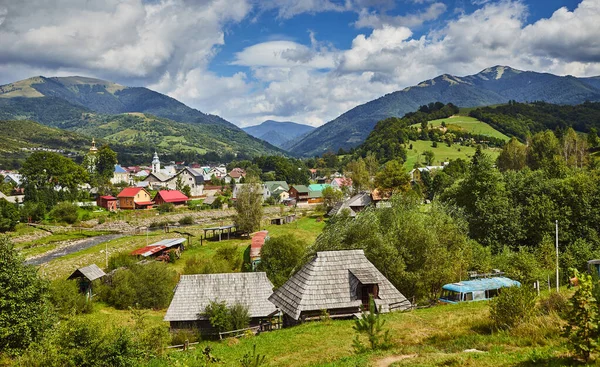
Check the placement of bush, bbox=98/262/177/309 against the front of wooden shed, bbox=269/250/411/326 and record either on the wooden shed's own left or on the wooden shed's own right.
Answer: on the wooden shed's own right

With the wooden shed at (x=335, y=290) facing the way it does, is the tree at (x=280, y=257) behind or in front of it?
behind

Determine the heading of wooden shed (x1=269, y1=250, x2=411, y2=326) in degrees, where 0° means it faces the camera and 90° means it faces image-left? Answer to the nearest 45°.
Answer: approximately 0°

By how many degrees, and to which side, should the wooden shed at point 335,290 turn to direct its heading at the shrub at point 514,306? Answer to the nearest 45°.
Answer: approximately 45° to its left

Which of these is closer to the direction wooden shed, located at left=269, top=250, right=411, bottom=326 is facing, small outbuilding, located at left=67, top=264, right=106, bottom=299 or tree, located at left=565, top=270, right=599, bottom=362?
the tree

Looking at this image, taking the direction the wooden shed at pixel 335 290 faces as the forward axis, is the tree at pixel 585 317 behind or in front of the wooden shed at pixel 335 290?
in front

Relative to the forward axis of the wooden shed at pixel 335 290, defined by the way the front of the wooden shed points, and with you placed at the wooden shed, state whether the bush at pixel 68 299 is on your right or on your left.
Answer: on your right

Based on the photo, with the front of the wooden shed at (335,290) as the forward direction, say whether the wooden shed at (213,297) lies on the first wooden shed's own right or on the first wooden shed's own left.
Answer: on the first wooden shed's own right

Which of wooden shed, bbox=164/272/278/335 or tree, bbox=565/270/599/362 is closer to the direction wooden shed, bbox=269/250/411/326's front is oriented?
the tree

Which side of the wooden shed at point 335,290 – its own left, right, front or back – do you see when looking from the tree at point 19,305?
right

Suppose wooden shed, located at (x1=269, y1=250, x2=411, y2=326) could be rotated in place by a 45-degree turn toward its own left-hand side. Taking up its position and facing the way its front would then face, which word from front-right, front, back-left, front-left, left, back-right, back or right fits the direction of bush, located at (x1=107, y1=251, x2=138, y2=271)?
back
